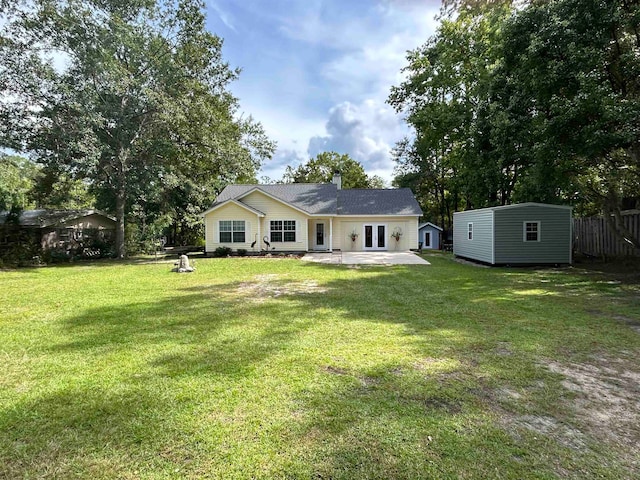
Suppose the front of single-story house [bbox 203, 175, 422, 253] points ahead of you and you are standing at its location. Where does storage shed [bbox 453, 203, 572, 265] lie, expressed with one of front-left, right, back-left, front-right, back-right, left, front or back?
front-left

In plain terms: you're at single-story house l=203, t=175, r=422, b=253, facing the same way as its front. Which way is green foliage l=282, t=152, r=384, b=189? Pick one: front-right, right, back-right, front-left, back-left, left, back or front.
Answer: back

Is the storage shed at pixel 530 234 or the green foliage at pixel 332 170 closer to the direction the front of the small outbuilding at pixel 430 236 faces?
the storage shed

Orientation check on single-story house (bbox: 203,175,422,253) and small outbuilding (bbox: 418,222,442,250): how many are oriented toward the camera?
2

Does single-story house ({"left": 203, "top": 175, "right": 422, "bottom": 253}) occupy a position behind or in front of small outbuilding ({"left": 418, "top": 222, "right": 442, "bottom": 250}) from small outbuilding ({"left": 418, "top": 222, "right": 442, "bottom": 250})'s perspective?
in front

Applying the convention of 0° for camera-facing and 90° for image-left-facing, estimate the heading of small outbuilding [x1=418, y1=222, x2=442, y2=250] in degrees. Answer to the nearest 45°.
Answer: approximately 0°

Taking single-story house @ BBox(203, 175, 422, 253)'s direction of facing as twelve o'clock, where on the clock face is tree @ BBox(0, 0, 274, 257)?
The tree is roughly at 2 o'clock from the single-story house.

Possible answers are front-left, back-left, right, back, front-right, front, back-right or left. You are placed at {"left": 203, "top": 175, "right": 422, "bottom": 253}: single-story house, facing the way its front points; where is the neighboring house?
right

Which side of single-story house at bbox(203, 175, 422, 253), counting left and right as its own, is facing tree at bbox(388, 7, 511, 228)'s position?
left
